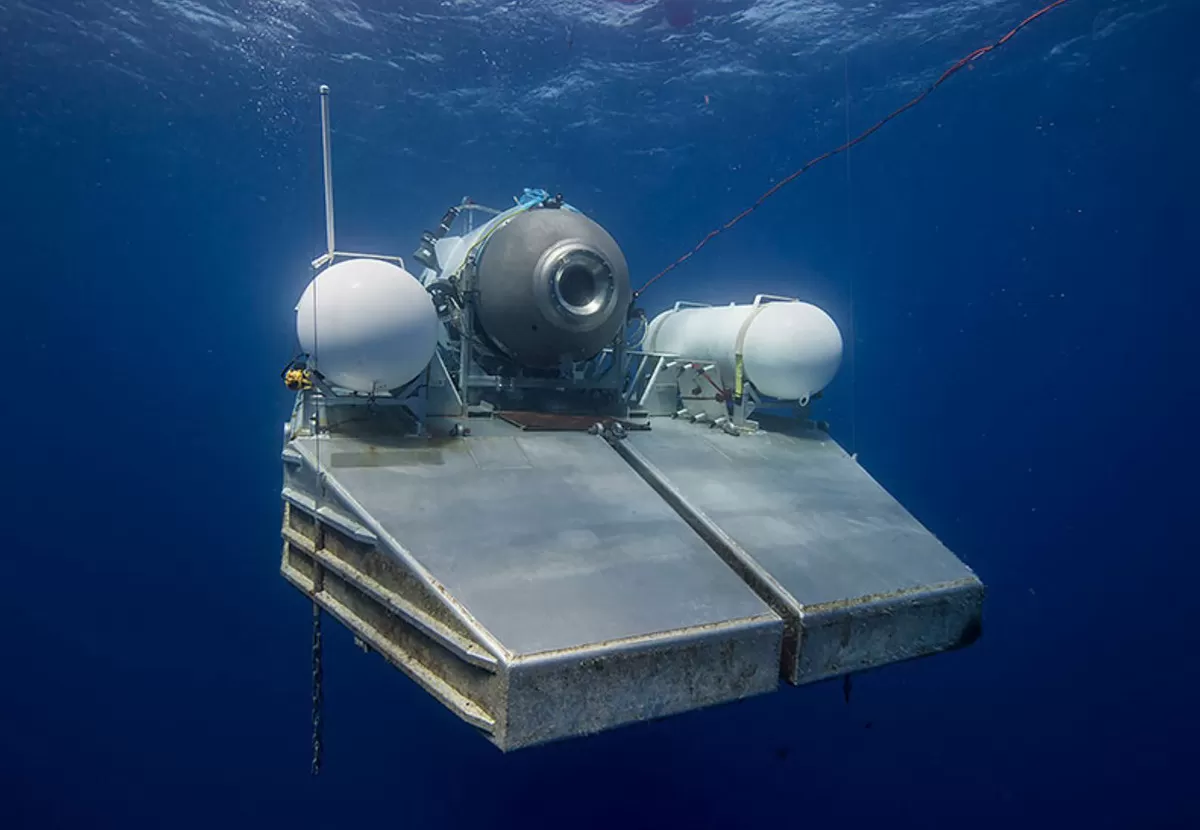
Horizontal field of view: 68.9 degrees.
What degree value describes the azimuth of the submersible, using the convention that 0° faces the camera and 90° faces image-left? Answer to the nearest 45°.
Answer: approximately 315°
